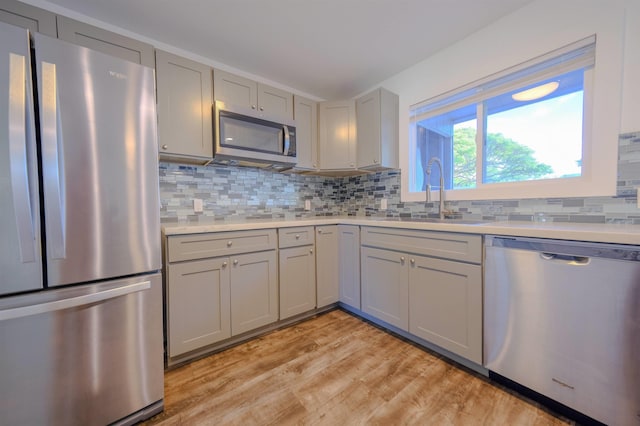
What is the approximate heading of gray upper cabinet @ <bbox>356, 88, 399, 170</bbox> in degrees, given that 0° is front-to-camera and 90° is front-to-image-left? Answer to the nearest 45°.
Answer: approximately 45°

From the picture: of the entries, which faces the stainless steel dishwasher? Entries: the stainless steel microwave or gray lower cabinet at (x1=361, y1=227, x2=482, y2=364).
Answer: the stainless steel microwave

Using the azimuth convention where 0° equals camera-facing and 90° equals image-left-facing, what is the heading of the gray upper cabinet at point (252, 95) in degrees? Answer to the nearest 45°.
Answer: approximately 315°

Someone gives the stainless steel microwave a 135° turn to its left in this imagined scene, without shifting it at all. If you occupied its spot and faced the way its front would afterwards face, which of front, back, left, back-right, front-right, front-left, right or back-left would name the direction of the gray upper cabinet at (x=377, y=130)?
right

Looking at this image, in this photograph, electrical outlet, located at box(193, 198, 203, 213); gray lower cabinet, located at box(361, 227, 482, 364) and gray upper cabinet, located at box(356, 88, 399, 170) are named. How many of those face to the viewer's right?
0

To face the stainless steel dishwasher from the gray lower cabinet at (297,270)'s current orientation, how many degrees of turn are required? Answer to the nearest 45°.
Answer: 0° — it already faces it

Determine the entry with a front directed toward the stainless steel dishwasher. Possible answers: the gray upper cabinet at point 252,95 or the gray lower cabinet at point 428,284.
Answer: the gray upper cabinet

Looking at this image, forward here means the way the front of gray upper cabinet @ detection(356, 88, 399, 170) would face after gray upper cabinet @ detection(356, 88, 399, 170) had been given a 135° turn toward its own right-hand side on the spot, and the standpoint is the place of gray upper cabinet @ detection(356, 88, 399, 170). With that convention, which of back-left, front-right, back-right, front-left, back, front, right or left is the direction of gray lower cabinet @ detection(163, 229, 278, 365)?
back-left

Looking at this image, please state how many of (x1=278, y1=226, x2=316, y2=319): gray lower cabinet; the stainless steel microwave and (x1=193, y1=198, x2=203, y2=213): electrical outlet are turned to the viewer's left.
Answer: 0

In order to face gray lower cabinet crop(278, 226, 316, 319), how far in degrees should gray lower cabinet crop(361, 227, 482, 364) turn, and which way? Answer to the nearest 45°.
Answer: approximately 45° to its right

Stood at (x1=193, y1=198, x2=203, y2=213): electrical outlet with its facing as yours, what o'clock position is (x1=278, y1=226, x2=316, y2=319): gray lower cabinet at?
The gray lower cabinet is roughly at 10 o'clock from the electrical outlet.

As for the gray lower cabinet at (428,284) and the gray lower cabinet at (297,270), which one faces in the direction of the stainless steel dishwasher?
the gray lower cabinet at (297,270)

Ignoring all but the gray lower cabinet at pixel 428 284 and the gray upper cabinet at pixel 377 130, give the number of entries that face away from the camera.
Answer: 0

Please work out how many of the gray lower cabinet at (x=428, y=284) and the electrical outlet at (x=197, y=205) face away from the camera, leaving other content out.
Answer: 0

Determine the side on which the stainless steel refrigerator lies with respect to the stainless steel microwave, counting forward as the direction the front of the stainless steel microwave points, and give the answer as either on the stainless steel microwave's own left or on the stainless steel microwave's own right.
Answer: on the stainless steel microwave's own right

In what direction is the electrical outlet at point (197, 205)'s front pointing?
toward the camera
